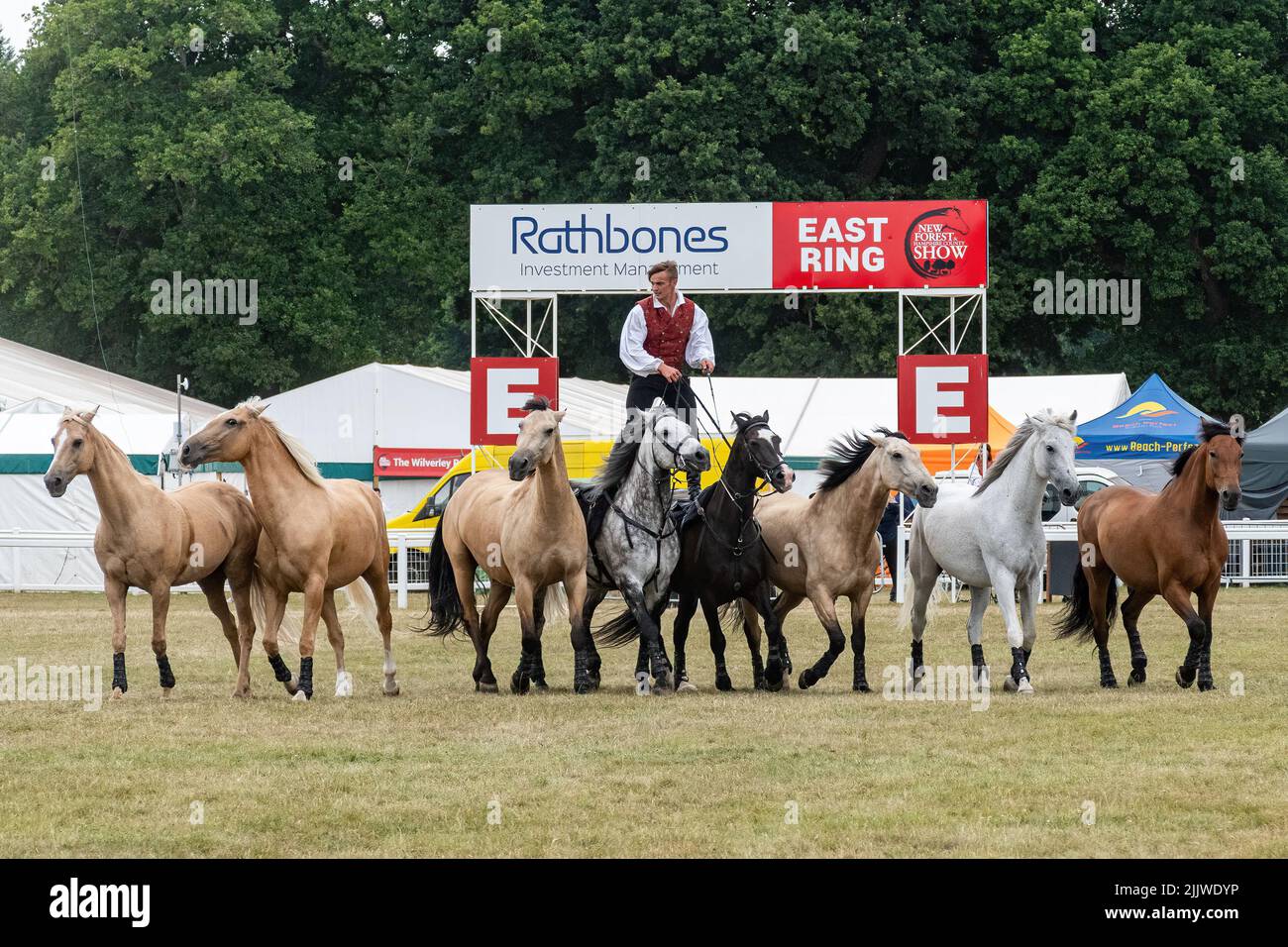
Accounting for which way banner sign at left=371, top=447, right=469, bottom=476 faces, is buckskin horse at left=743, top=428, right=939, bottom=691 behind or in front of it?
in front

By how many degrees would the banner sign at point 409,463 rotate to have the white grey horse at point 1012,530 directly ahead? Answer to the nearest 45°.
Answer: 0° — it already faces it

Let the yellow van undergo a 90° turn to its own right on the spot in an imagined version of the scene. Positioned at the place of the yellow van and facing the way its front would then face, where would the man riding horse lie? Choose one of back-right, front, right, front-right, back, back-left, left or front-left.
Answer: back

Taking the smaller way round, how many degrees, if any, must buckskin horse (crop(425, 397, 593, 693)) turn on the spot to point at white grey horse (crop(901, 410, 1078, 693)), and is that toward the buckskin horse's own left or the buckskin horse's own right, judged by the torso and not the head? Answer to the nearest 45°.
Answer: approximately 45° to the buckskin horse's own left

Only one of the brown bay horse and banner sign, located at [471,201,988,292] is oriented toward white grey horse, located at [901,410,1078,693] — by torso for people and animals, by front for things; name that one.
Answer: the banner sign

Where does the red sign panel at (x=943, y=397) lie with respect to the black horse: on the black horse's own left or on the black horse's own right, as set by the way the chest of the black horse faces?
on the black horse's own left

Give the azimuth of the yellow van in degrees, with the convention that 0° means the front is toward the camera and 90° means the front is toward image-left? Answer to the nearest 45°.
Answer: approximately 90°

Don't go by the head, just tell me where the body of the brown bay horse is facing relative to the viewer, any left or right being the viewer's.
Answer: facing the viewer and to the right of the viewer

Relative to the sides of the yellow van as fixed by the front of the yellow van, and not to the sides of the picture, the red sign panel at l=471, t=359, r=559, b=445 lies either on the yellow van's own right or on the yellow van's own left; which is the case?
on the yellow van's own left

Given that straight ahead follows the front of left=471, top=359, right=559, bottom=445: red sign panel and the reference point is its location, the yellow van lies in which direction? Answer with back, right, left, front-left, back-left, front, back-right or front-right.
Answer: back

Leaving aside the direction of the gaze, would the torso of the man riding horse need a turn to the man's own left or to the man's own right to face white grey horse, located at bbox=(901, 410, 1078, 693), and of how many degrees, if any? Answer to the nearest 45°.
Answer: approximately 90° to the man's own left

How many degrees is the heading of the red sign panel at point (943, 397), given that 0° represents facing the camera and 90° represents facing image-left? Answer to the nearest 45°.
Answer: approximately 0°

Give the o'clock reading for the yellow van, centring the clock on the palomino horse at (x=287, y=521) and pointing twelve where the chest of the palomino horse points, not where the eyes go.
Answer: The yellow van is roughly at 5 o'clock from the palomino horse.

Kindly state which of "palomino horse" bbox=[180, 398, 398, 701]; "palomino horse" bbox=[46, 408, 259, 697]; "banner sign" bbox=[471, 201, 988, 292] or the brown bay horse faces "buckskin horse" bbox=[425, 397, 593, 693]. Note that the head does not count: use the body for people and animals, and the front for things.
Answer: the banner sign

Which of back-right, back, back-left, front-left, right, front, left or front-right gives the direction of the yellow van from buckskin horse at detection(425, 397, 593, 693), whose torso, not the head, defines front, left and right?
back-left

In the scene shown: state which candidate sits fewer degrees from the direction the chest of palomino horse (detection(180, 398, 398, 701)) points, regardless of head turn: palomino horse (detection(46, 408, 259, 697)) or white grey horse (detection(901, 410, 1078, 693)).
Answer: the palomino horse

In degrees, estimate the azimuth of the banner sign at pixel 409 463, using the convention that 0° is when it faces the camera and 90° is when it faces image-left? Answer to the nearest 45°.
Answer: approximately 0°

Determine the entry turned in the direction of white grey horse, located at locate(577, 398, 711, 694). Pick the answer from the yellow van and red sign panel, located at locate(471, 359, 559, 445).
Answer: the red sign panel
